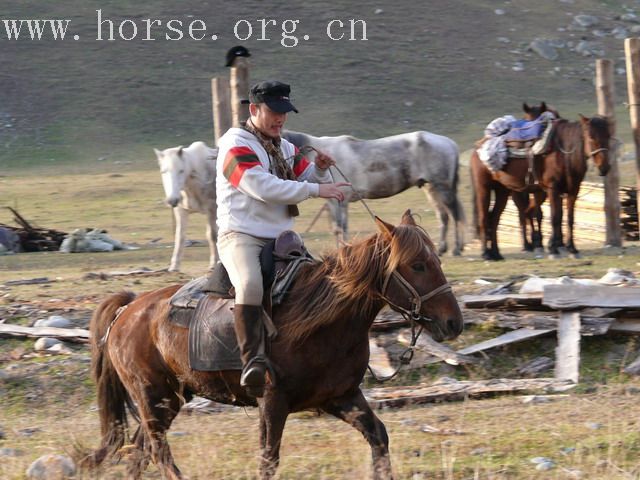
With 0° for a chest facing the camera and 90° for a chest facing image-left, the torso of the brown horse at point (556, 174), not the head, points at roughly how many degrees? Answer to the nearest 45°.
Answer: approximately 270°

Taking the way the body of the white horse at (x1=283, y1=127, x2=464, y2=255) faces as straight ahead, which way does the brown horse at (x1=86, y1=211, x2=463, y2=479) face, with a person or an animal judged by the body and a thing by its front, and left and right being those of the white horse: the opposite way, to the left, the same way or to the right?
the opposite way

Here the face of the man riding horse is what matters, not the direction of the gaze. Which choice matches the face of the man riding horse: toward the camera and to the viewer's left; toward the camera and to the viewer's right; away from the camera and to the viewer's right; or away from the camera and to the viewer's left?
toward the camera and to the viewer's right

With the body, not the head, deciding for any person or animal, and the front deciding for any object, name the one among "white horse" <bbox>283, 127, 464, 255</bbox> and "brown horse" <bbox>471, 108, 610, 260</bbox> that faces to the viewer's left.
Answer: the white horse

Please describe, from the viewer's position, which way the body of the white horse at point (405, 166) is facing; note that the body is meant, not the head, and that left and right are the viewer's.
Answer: facing to the left of the viewer

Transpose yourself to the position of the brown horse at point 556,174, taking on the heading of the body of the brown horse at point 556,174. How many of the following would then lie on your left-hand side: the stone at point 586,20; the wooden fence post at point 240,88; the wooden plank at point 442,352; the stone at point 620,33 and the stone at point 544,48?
3

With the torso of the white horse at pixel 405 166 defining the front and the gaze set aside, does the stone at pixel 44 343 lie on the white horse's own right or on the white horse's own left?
on the white horse's own left

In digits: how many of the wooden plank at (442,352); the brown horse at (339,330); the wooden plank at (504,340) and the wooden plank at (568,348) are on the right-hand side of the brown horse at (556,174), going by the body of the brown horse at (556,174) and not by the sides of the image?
4

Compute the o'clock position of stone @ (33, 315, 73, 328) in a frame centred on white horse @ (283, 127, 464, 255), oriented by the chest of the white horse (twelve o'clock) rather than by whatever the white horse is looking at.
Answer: The stone is roughly at 10 o'clock from the white horse.

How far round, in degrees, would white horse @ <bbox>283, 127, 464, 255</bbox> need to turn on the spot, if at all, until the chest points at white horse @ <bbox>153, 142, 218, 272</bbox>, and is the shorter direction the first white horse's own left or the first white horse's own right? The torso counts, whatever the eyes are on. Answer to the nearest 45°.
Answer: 0° — it already faces it

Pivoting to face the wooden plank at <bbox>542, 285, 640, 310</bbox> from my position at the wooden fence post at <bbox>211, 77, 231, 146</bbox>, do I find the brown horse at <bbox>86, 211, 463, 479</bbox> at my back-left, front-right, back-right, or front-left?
front-right

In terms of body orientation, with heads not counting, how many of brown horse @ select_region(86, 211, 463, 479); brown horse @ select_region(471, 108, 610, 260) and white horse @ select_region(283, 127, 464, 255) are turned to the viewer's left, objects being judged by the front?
1

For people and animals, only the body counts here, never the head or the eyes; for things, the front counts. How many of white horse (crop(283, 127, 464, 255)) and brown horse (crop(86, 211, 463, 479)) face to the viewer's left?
1

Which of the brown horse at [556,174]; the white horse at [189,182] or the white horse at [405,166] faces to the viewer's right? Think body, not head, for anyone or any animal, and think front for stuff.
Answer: the brown horse

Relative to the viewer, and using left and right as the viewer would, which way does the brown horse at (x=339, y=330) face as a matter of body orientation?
facing to the right of the viewer

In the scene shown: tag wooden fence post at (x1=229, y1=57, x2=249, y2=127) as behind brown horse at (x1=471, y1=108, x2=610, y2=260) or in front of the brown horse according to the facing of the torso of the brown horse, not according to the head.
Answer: behind

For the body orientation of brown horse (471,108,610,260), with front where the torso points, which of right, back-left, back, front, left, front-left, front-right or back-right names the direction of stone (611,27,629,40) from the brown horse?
left

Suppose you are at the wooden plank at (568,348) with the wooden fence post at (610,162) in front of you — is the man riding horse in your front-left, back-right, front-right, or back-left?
back-left

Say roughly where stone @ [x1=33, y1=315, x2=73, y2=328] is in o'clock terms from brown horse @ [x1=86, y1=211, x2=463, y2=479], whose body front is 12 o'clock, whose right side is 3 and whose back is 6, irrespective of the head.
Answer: The stone is roughly at 8 o'clock from the brown horse.
